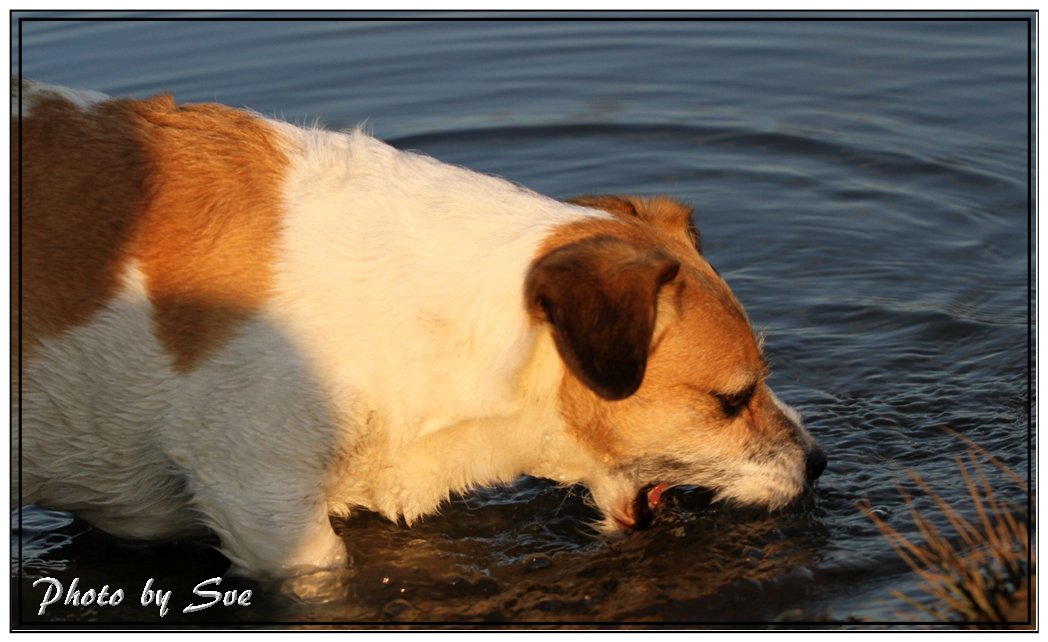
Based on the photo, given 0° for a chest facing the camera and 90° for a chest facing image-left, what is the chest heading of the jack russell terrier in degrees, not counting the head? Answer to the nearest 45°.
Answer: approximately 270°
